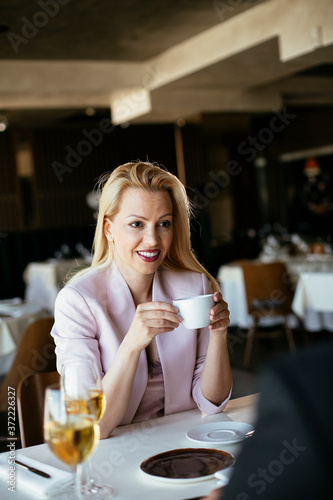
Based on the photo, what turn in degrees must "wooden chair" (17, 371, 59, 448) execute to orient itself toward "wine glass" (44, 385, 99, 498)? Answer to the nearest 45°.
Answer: approximately 45° to its right

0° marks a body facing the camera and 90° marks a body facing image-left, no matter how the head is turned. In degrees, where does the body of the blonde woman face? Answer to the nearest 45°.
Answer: approximately 315°

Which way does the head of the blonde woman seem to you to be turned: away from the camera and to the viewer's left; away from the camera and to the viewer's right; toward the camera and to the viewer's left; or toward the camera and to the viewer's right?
toward the camera and to the viewer's right

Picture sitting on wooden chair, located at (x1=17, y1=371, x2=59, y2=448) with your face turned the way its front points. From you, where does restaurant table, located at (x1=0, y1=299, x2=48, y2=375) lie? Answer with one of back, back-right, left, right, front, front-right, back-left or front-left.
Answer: back-left

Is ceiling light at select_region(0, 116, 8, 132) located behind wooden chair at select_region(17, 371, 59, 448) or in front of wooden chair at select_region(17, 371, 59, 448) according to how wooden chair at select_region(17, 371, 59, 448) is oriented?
behind

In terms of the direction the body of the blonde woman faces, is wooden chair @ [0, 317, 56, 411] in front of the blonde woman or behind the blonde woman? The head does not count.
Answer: behind

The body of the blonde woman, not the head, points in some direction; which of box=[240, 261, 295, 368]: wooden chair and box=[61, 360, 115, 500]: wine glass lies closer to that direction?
the wine glass
